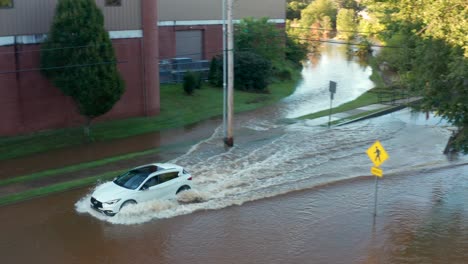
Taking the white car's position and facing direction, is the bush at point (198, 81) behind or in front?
behind

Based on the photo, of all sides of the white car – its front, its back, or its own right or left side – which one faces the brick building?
right

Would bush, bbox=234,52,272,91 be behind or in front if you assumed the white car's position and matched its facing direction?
behind

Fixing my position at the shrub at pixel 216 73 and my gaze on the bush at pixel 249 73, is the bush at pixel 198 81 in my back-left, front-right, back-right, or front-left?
back-right

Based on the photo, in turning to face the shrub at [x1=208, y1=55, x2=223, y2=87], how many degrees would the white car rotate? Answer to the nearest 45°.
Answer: approximately 135° to its right

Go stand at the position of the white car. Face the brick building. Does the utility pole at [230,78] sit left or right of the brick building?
right

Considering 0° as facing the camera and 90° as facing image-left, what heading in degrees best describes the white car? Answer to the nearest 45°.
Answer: approximately 45°

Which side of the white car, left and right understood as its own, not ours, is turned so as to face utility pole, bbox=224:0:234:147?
back

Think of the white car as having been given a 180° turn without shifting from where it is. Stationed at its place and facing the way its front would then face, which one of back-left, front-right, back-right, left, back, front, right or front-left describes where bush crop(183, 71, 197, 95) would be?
front-left
